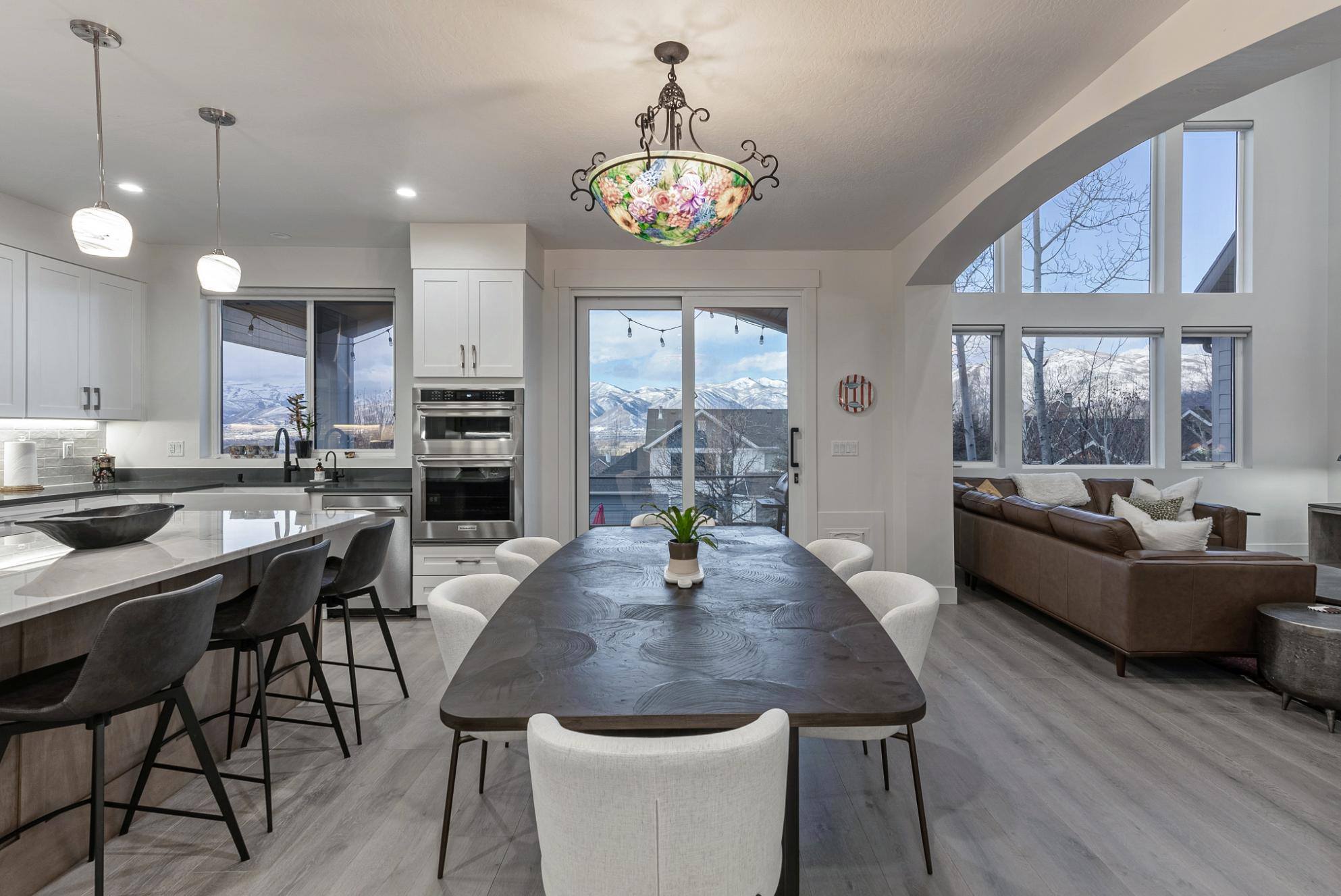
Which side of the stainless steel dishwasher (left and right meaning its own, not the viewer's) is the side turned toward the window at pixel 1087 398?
left

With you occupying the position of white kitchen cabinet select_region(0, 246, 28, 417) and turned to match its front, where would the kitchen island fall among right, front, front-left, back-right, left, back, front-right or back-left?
front-right

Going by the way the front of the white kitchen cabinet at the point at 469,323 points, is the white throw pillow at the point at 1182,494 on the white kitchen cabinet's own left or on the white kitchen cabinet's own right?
on the white kitchen cabinet's own left

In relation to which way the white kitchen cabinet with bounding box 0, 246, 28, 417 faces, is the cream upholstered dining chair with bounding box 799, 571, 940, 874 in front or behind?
in front

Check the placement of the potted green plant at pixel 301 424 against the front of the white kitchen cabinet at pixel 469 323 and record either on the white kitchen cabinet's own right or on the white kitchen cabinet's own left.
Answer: on the white kitchen cabinet's own right

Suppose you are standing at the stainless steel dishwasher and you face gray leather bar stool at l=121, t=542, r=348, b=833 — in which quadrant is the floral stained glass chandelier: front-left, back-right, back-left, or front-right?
front-left

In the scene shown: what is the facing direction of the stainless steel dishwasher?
toward the camera

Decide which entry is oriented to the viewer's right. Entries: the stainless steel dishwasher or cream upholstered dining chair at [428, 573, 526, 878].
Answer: the cream upholstered dining chair

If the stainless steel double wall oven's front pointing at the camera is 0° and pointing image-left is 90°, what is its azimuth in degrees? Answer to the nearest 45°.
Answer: approximately 0°

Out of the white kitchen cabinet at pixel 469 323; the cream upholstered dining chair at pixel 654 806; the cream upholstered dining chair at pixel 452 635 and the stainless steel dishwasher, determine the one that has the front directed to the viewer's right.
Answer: the cream upholstered dining chair at pixel 452 635

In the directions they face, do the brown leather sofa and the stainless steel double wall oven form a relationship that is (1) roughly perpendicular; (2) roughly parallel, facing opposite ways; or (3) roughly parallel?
roughly perpendicular

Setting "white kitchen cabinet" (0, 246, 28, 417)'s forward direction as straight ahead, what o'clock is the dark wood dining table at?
The dark wood dining table is roughly at 1 o'clock from the white kitchen cabinet.

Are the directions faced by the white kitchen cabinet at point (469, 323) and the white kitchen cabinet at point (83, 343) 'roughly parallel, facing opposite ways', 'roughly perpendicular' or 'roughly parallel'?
roughly perpendicular

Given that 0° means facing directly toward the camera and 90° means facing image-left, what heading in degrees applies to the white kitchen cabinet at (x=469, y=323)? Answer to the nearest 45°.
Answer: approximately 0°

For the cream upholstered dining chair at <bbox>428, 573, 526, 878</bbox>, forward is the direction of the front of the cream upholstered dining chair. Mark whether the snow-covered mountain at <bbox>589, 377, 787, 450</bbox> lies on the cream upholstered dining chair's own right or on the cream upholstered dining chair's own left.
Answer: on the cream upholstered dining chair's own left

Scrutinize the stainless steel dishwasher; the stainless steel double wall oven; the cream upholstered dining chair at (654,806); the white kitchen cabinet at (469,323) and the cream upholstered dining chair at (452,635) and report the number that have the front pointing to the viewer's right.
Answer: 1

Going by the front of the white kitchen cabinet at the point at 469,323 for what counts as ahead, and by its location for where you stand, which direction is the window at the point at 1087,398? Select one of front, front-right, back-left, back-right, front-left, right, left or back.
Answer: left

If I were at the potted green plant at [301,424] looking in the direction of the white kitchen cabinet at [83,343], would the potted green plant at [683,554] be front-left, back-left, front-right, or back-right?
back-left

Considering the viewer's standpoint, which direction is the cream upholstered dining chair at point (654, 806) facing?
facing away from the viewer
